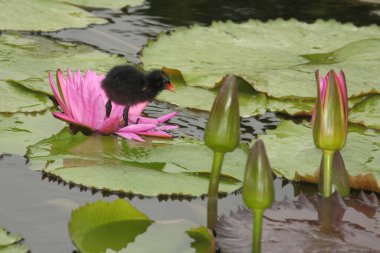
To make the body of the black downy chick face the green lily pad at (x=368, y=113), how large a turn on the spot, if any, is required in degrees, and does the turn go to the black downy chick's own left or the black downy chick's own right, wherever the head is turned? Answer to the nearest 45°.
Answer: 0° — it already faces it

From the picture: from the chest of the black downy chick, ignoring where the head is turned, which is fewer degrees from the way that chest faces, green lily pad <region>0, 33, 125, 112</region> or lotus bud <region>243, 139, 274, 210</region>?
the lotus bud

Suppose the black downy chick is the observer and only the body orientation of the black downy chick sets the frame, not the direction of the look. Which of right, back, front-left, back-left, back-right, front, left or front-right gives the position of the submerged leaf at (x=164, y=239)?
right

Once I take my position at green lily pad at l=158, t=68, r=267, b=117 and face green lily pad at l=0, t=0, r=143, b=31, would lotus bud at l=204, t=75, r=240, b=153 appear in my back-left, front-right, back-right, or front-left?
back-left

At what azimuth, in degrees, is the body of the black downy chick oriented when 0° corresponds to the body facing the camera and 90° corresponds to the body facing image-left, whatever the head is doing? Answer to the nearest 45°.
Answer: approximately 270°

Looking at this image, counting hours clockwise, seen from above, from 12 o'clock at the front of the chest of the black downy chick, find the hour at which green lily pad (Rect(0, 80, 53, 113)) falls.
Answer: The green lily pad is roughly at 7 o'clock from the black downy chick.

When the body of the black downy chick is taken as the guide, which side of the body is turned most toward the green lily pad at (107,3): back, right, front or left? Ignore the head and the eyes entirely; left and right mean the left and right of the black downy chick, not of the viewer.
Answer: left

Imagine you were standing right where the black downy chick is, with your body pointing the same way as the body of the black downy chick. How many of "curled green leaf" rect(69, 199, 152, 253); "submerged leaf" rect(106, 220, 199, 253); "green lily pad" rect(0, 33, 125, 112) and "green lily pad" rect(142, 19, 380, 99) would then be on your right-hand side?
2

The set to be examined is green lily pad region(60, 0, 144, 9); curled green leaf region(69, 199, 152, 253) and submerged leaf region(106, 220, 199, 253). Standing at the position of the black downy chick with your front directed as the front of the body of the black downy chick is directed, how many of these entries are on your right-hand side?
2

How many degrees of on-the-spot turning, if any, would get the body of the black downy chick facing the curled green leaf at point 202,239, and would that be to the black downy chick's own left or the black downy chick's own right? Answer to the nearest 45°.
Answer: approximately 90° to the black downy chick's own right

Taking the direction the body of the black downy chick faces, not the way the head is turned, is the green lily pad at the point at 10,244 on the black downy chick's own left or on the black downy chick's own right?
on the black downy chick's own right

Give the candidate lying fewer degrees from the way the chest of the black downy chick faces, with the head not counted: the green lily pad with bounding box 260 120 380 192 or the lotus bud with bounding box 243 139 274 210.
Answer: the green lily pad
